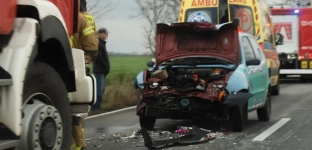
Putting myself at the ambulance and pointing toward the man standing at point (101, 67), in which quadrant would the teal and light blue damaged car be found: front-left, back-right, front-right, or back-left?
front-left

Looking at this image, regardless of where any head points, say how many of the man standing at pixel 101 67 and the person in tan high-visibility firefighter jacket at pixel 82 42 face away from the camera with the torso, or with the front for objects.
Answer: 0

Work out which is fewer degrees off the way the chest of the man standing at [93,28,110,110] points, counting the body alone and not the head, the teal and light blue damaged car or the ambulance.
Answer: the teal and light blue damaged car

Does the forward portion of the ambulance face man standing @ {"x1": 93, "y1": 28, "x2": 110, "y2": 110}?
no

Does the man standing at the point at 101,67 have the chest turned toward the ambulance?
no

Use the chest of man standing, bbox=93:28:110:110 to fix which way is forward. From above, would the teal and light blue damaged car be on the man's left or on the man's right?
on the man's left
